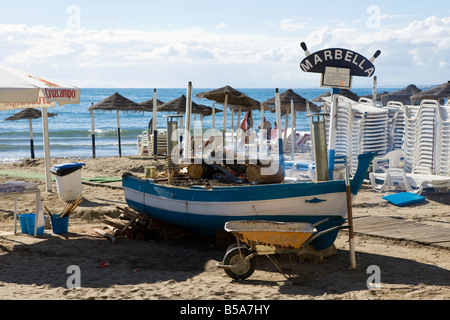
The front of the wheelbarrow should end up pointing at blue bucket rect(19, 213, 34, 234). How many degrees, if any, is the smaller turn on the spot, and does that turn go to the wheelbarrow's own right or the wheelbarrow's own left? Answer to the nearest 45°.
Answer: approximately 45° to the wheelbarrow's own right

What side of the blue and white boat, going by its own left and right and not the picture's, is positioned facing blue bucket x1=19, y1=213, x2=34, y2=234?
back

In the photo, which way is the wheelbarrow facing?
to the viewer's left

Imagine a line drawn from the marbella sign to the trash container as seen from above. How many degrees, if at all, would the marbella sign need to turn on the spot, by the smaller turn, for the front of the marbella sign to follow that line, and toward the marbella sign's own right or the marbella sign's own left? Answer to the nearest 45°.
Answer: approximately 135° to the marbella sign's own right

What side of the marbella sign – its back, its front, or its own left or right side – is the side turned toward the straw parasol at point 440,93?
back

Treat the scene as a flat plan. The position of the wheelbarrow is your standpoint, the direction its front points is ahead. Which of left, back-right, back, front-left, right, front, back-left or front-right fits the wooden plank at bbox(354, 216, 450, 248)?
back-right

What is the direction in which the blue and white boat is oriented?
to the viewer's right

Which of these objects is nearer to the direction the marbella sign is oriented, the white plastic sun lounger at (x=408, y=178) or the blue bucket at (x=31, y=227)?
the blue bucket

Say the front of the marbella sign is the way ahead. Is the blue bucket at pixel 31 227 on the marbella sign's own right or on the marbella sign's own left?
on the marbella sign's own right

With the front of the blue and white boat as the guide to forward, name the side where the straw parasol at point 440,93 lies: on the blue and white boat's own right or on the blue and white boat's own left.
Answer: on the blue and white boat's own left

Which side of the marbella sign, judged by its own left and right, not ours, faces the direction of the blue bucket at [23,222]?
right
